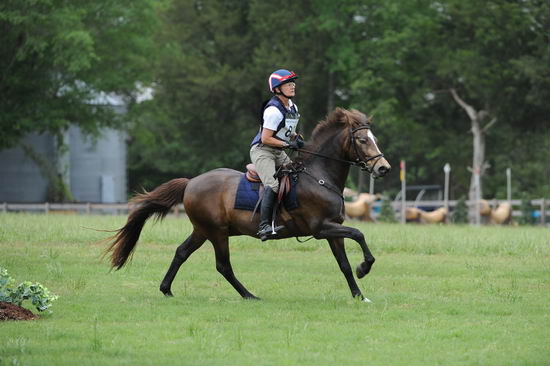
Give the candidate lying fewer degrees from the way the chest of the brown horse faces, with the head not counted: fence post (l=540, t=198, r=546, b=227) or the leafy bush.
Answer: the fence post

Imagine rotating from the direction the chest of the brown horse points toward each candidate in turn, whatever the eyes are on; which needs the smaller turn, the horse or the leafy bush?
the horse

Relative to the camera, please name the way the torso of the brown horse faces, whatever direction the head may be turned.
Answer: to the viewer's right

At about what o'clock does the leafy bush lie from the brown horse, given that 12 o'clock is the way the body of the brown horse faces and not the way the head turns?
The leafy bush is roughly at 5 o'clock from the brown horse.

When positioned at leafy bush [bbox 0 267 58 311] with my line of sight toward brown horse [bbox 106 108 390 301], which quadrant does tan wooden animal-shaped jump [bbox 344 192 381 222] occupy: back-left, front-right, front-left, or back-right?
front-left

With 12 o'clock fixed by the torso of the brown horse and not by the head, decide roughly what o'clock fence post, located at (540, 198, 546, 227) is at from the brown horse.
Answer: The fence post is roughly at 10 o'clock from the brown horse.

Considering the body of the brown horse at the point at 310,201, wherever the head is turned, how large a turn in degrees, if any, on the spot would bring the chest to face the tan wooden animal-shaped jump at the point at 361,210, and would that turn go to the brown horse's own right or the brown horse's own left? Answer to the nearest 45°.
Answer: approximately 90° to the brown horse's own left
